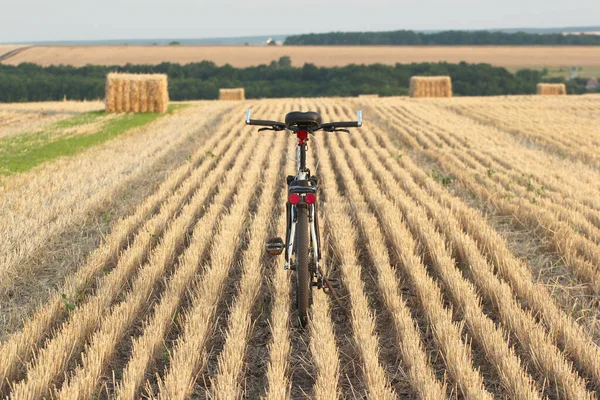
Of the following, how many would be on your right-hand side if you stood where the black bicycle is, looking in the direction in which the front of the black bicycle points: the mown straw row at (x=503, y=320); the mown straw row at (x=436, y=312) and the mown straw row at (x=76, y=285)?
2

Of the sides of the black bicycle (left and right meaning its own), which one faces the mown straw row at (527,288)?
right

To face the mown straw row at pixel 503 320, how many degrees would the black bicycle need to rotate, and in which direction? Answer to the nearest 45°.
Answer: approximately 90° to its right

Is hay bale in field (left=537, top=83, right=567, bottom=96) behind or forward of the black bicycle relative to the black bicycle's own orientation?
forward

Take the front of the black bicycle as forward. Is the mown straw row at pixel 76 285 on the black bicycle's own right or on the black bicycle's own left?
on the black bicycle's own left

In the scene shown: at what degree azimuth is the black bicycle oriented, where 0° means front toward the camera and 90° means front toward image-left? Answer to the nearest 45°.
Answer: approximately 180°

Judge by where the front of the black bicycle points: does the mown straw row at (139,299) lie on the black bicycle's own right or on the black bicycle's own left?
on the black bicycle's own left
